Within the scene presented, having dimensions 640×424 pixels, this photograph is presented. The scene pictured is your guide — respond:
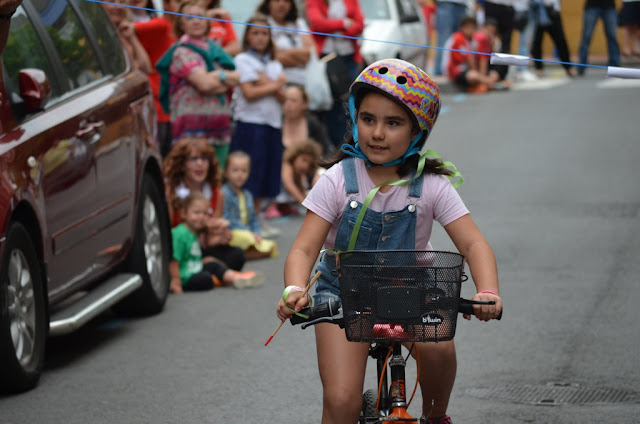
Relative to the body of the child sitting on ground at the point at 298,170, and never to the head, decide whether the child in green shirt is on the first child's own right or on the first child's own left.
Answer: on the first child's own right

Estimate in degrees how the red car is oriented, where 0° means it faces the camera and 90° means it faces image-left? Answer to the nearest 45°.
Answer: approximately 45°

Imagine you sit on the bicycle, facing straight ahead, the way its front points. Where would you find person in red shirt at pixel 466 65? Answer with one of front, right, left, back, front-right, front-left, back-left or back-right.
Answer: back

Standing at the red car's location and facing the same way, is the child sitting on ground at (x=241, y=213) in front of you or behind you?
behind

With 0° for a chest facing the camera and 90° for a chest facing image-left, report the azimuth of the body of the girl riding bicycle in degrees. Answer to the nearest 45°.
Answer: approximately 0°

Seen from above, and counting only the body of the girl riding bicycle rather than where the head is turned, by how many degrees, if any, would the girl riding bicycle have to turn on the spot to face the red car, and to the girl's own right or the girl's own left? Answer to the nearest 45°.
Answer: approximately 135° to the girl's own right

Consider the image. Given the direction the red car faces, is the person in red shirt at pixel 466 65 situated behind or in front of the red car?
behind

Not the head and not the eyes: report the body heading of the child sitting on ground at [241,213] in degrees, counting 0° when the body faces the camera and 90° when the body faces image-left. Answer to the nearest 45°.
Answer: approximately 315°

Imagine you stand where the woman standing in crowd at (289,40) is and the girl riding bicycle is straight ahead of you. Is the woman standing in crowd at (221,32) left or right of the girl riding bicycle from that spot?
right

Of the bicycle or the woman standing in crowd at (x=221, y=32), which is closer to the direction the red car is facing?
the bicycle
